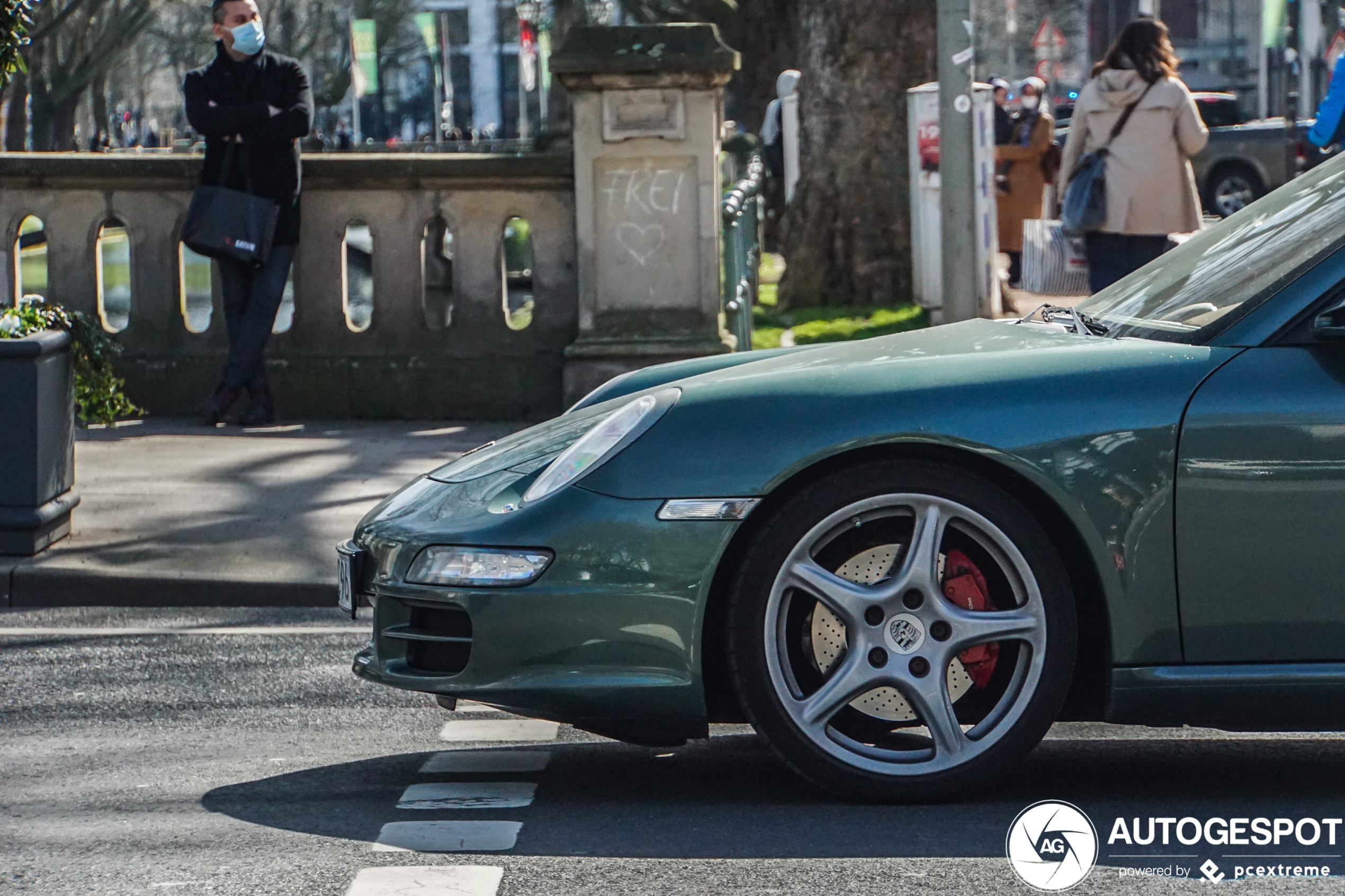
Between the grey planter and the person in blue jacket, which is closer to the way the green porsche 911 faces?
the grey planter

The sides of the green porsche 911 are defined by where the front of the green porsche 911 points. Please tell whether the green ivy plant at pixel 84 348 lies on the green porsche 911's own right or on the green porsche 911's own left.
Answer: on the green porsche 911's own right

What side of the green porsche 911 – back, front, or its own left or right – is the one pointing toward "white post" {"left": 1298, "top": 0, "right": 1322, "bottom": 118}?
right

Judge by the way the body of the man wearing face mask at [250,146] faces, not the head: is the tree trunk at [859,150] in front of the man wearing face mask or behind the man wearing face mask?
behind

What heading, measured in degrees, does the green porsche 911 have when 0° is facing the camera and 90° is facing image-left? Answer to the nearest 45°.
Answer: approximately 90°

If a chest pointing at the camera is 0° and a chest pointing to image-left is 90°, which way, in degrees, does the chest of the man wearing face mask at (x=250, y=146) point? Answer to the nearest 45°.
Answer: approximately 0°

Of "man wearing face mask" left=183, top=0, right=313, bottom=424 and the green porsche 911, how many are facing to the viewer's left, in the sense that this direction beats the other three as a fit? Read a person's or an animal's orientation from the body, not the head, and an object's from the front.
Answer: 1

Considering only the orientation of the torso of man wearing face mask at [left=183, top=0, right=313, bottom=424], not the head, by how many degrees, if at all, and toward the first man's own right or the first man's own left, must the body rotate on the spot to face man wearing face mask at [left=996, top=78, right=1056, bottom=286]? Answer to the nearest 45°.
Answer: approximately 135° to the first man's own left

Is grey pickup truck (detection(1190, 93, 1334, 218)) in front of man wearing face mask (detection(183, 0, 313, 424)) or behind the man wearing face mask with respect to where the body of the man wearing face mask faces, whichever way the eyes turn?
behind

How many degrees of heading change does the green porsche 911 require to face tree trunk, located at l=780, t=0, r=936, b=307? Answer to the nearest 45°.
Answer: approximately 90° to its right

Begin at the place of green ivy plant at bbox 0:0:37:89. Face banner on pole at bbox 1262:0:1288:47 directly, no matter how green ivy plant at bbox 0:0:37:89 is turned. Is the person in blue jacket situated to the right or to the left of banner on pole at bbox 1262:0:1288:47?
right

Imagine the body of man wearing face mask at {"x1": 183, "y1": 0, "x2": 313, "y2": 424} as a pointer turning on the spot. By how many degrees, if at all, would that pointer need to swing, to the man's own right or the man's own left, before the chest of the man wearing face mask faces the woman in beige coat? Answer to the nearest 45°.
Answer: approximately 90° to the man's own left

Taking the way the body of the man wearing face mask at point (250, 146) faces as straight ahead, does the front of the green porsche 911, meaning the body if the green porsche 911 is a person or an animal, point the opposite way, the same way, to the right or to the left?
to the right
